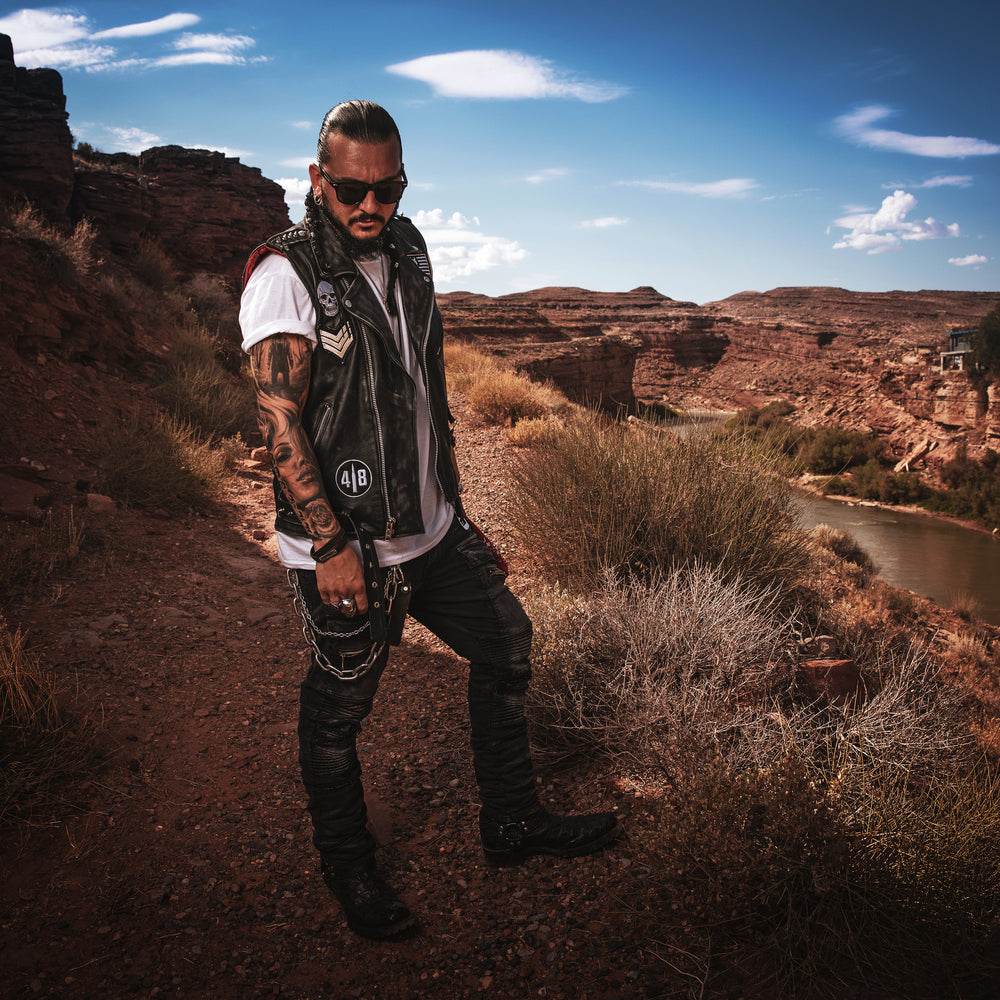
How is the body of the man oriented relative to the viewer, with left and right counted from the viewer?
facing the viewer and to the right of the viewer

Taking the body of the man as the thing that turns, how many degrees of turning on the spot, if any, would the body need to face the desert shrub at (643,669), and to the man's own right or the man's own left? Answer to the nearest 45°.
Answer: approximately 90° to the man's own left

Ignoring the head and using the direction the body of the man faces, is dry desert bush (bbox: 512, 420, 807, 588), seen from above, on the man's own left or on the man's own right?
on the man's own left

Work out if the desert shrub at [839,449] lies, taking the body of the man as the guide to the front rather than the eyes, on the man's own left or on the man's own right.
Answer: on the man's own left

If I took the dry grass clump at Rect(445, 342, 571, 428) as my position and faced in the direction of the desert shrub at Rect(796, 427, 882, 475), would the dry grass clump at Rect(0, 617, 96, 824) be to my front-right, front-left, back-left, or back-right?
back-right

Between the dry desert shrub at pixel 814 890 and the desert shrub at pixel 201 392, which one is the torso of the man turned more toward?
the dry desert shrub

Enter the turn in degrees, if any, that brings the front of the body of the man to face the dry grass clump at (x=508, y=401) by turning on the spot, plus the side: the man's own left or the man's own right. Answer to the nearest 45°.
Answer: approximately 135° to the man's own left

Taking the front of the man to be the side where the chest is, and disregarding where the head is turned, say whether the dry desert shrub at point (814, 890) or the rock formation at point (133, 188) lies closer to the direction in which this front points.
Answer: the dry desert shrub

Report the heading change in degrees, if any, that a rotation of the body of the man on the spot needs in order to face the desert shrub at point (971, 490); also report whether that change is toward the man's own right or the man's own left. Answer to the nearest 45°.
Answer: approximately 90° to the man's own left

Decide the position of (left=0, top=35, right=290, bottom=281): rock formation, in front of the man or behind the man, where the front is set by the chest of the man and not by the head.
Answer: behind
